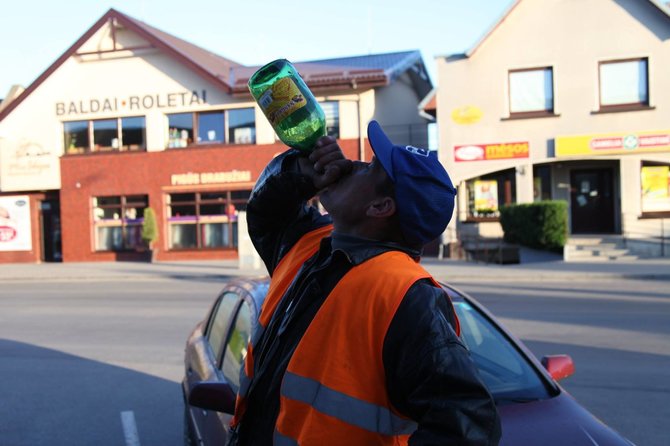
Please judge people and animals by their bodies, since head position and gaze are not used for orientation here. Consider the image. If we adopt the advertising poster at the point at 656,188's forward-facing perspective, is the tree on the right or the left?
on its right

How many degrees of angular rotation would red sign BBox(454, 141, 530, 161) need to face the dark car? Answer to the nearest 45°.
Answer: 0° — it already faces it

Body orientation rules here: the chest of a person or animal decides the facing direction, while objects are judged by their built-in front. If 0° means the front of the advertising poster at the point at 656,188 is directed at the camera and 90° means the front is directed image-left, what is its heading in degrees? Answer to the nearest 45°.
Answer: approximately 0°

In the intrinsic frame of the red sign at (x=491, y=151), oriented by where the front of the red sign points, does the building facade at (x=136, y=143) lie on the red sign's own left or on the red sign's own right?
on the red sign's own right

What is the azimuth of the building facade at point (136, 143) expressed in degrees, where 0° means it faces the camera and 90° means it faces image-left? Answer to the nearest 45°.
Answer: approximately 0°

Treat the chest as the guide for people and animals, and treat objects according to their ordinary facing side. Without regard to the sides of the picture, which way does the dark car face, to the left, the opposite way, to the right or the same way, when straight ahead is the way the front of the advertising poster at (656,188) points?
to the left

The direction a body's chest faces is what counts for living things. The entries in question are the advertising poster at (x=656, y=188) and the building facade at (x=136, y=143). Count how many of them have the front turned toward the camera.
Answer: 2

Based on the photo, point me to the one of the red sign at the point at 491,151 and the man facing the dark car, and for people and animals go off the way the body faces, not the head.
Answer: the red sign
